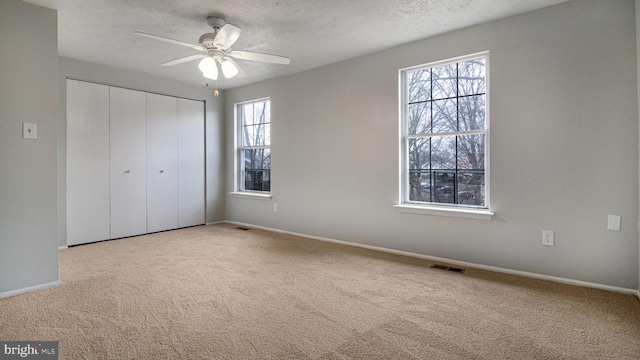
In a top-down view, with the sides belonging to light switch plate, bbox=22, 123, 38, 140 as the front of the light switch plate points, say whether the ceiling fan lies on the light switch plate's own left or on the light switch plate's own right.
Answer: on the light switch plate's own left

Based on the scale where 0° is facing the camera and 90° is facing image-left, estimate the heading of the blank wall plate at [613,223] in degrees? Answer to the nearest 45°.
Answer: approximately 0°

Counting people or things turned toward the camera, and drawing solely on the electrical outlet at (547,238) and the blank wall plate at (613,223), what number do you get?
2

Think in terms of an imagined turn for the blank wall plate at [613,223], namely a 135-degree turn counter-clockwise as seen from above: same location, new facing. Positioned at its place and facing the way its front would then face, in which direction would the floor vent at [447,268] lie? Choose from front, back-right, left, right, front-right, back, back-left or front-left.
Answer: back-left

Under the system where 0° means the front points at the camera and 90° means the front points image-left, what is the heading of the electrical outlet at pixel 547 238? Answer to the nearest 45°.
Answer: approximately 0°

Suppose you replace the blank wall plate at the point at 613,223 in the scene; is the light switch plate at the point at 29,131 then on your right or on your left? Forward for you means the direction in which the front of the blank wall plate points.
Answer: on your right

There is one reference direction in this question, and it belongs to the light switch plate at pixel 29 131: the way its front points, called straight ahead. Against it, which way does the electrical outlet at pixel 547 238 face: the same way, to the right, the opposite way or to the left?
to the right

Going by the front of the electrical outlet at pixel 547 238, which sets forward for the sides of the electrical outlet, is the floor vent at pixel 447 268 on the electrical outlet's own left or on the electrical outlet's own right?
on the electrical outlet's own right

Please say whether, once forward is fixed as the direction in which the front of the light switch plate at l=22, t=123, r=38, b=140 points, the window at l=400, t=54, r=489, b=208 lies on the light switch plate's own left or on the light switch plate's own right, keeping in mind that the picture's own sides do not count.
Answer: on the light switch plate's own left

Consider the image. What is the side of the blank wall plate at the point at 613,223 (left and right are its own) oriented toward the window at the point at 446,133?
right
